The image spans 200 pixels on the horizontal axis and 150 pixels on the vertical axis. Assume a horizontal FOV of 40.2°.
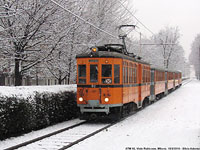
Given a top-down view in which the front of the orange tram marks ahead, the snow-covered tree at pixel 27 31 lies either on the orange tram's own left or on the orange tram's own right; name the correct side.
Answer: on the orange tram's own right

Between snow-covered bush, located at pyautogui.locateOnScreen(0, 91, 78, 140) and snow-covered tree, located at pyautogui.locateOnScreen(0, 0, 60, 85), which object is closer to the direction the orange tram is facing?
the snow-covered bush

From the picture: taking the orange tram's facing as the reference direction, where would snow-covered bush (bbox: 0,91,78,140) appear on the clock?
The snow-covered bush is roughly at 12 o'clock from the orange tram.

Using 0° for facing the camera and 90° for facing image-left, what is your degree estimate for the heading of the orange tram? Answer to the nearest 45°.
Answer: approximately 45°

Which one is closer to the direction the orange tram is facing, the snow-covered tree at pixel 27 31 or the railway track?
the railway track

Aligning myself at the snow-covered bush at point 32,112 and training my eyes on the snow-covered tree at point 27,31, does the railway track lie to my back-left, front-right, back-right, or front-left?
back-right

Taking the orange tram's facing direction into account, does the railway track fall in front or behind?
in front

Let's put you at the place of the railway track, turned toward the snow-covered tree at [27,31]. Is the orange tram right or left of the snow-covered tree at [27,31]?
right
